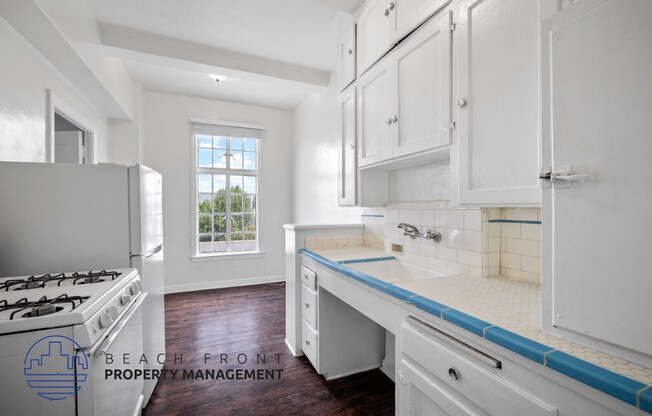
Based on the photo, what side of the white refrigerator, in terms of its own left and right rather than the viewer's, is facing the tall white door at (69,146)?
left

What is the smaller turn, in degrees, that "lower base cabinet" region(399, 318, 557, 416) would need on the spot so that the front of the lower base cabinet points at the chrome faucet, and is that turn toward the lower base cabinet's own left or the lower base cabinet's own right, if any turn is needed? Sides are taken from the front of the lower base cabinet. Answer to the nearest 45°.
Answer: approximately 135° to the lower base cabinet's own right

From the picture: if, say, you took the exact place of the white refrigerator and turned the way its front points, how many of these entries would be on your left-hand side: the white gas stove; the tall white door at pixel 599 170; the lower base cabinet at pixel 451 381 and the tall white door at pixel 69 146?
1

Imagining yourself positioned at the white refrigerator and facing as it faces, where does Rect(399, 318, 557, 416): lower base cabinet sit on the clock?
The lower base cabinet is roughly at 2 o'clock from the white refrigerator.

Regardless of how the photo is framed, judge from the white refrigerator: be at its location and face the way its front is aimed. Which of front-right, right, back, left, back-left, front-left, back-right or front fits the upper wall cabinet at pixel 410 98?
front-right

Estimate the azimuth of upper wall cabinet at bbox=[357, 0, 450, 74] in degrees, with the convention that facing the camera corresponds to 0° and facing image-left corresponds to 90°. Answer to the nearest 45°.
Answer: approximately 45°

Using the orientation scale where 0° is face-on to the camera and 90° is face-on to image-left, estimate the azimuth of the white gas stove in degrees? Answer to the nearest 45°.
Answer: approximately 315°

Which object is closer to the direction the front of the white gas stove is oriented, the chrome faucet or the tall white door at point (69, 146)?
the chrome faucet

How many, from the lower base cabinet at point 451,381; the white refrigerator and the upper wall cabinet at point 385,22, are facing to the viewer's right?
1

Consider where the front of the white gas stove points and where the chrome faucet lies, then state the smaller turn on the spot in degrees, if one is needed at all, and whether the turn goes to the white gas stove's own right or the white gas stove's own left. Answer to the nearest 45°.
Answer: approximately 45° to the white gas stove's own left

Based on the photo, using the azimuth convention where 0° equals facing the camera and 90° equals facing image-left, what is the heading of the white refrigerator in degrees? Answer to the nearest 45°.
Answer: approximately 270°

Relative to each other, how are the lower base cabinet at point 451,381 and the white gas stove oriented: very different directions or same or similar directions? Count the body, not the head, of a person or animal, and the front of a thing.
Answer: very different directions
